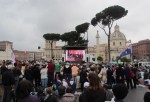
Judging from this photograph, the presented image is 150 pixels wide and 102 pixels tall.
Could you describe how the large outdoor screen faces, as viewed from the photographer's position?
facing the viewer

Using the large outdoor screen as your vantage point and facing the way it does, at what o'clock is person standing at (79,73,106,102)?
The person standing is roughly at 12 o'clock from the large outdoor screen.

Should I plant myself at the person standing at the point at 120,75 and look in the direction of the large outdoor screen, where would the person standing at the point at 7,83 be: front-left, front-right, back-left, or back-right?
back-left

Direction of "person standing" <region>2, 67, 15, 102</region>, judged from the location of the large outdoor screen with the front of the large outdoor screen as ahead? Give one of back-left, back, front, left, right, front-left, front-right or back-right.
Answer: front

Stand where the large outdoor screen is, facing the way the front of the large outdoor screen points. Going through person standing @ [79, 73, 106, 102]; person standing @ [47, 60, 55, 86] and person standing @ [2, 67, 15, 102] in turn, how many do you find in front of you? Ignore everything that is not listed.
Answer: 3

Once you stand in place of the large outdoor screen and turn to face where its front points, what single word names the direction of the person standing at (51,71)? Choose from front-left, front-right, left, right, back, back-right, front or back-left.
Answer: front

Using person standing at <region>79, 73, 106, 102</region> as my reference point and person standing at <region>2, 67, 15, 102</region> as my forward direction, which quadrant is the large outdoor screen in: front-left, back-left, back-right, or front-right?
front-right

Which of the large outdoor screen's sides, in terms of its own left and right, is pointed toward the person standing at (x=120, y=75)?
front

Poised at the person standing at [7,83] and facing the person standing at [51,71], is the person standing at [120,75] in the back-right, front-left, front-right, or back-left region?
front-right
